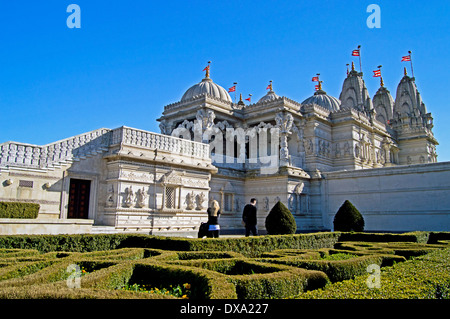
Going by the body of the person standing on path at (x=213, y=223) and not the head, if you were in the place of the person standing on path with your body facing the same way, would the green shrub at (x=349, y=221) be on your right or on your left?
on your right

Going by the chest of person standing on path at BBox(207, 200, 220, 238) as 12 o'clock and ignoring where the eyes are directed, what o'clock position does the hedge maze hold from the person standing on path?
The hedge maze is roughly at 6 o'clock from the person standing on path.

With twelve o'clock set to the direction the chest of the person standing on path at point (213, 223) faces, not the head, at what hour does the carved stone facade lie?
The carved stone facade is roughly at 12 o'clock from the person standing on path.

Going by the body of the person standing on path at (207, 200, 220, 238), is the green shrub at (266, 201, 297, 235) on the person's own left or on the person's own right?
on the person's own right

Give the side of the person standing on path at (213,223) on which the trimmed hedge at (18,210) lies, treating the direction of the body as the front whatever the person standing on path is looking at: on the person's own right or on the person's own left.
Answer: on the person's own left

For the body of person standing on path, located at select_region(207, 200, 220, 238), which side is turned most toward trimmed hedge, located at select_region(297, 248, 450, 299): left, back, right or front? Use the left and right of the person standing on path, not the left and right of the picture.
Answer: back

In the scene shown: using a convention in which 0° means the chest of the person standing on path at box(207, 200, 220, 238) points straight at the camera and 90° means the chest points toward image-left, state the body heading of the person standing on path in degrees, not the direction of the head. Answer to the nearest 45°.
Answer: approximately 180°

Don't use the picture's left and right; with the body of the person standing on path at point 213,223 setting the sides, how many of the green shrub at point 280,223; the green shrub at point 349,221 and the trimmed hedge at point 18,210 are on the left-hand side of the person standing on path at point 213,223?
1

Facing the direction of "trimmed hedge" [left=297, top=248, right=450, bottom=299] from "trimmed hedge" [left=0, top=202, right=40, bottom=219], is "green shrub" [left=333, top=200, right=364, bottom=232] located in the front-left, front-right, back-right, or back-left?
front-left

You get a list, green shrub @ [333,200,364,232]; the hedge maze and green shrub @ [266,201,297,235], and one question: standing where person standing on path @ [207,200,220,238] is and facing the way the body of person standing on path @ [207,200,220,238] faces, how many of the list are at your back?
1

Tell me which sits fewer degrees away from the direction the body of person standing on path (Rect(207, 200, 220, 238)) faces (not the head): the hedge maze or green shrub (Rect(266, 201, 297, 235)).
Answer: the green shrub

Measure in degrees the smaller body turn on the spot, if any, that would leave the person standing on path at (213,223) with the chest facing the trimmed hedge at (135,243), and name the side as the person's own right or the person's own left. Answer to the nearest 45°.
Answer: approximately 135° to the person's own left
